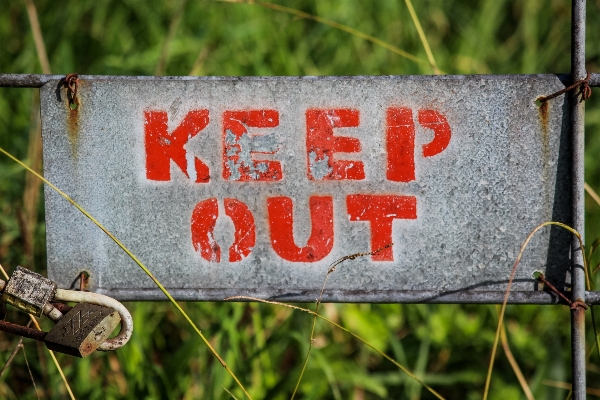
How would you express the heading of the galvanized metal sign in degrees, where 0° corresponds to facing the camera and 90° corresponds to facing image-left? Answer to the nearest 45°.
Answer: approximately 0°

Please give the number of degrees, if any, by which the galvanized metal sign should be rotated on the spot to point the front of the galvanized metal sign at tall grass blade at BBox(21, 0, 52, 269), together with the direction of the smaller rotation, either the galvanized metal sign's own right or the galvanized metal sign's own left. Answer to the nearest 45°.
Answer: approximately 135° to the galvanized metal sign's own right
